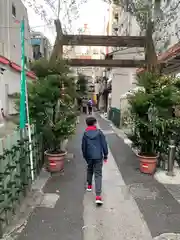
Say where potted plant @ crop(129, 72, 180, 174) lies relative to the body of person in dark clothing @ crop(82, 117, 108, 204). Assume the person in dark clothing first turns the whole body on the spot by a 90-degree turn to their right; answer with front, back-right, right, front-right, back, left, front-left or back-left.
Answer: front-left

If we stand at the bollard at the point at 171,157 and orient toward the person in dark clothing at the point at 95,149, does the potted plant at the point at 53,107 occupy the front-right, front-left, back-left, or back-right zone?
front-right

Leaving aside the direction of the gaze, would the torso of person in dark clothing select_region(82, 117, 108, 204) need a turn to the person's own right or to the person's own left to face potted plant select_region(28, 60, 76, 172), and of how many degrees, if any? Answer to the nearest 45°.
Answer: approximately 45° to the person's own left

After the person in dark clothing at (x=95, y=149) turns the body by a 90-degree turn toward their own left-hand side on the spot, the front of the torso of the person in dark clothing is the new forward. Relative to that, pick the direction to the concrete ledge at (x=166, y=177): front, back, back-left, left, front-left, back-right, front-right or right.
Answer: back-right

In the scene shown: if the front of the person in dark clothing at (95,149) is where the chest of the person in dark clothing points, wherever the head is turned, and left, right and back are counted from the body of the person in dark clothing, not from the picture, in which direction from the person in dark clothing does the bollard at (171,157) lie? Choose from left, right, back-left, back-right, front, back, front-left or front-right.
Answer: front-right

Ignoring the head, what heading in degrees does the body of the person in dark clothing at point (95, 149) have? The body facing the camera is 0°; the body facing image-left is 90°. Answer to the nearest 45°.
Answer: approximately 180°
